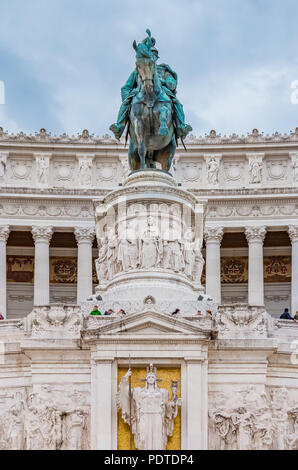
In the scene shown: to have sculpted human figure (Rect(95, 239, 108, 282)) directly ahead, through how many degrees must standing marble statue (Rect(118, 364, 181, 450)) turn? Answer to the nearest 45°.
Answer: approximately 180°

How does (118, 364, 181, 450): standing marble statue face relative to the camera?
toward the camera

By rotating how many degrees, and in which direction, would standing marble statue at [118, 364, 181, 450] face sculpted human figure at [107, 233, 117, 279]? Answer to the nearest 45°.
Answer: approximately 180°

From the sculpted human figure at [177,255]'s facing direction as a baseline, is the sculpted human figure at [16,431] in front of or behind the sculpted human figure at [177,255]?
in front

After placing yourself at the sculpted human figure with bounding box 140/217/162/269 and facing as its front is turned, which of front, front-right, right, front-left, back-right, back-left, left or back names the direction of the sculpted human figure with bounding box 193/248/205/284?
back-left

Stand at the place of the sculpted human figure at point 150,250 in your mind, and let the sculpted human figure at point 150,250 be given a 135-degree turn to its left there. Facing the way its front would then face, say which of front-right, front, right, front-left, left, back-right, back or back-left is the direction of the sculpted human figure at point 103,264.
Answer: left

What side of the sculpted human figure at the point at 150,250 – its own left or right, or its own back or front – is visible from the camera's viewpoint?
front

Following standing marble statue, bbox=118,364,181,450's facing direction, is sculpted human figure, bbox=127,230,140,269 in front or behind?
behind

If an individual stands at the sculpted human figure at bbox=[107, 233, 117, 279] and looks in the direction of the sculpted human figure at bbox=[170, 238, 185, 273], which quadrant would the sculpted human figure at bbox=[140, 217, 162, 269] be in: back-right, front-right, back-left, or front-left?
front-right
